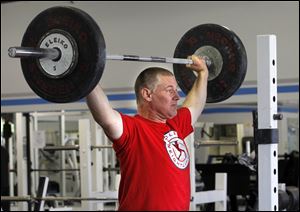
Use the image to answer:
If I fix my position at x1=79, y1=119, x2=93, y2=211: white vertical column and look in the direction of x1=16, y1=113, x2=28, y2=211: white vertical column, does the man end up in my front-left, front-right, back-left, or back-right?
back-left

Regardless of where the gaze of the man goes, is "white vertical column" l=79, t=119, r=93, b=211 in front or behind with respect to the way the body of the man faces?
behind

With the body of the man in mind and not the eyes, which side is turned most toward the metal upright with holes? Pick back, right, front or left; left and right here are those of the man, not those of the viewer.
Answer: left

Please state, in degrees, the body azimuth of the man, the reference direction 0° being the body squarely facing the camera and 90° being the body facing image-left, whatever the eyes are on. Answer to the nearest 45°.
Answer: approximately 315°

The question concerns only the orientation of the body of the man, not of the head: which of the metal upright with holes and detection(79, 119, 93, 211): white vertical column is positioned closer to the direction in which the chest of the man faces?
the metal upright with holes

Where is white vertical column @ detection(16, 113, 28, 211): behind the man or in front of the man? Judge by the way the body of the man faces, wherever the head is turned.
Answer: behind
